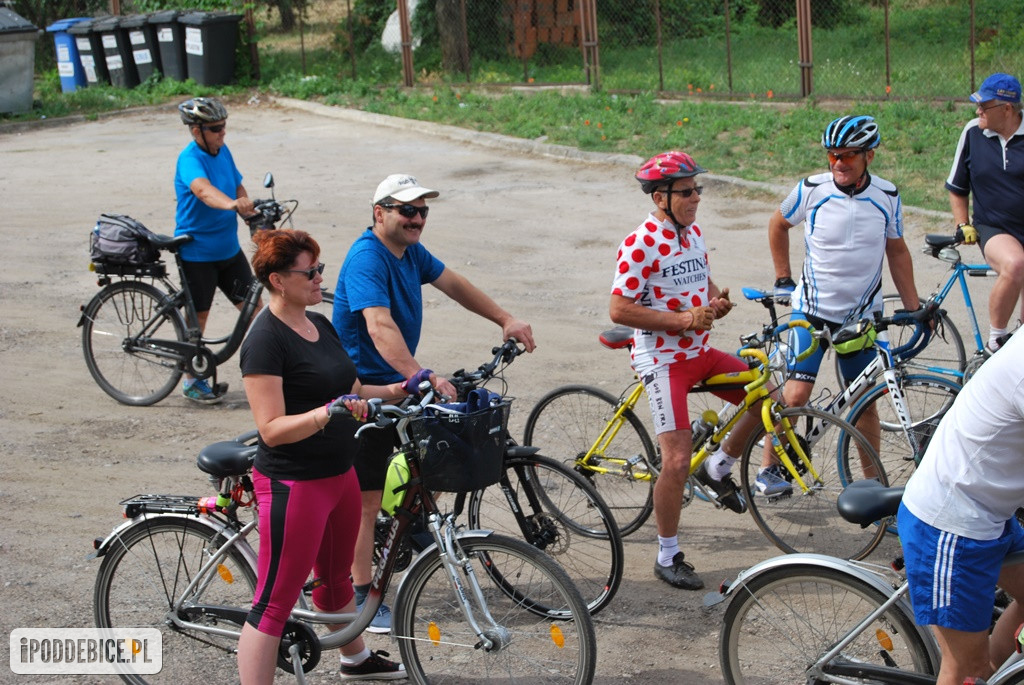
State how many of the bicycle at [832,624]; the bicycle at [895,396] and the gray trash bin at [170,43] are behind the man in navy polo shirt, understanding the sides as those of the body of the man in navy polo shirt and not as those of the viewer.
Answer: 1

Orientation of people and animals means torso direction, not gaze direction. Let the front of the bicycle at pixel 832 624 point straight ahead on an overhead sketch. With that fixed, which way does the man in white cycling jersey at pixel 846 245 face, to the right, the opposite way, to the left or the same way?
to the right

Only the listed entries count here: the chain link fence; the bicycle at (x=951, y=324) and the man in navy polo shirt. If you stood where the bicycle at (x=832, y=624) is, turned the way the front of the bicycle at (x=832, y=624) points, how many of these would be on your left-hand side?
3

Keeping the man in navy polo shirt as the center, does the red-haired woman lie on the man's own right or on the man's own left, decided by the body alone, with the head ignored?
on the man's own right

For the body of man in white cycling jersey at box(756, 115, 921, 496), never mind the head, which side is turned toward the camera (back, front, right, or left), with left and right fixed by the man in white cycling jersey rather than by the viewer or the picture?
front

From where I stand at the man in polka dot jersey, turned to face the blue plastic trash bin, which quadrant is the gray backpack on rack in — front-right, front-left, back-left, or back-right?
front-left

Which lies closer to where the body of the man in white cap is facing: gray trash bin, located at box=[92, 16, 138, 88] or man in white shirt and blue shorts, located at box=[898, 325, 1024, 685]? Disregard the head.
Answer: the man in white shirt and blue shorts

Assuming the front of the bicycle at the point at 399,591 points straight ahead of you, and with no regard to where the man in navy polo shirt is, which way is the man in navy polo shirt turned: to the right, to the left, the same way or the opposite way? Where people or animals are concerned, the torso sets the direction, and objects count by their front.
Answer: to the right

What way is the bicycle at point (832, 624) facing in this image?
to the viewer's right

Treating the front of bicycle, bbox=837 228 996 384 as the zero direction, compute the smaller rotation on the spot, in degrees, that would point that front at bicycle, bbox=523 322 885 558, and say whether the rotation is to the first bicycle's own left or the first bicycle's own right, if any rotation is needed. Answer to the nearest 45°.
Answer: approximately 135° to the first bicycle's own right

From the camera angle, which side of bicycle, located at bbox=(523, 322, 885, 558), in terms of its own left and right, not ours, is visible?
right

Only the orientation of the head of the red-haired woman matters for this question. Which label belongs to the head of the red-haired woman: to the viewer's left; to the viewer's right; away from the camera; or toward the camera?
to the viewer's right

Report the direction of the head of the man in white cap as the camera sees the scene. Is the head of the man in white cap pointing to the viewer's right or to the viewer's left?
to the viewer's right

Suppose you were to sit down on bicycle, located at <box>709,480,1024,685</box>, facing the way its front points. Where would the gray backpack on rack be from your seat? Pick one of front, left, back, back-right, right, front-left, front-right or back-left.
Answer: back-left
